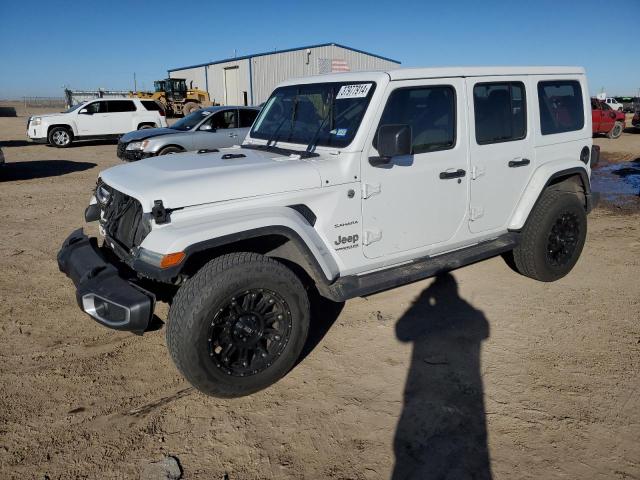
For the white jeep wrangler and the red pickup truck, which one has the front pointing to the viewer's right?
the red pickup truck

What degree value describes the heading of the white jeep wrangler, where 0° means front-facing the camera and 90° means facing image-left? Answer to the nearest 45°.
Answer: approximately 45°

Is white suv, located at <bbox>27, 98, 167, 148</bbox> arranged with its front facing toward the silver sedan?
no

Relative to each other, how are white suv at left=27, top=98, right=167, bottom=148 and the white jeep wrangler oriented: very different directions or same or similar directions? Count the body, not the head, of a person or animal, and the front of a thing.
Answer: same or similar directions

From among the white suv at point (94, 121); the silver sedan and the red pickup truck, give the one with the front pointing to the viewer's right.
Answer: the red pickup truck

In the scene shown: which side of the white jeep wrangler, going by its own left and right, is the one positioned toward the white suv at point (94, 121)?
right

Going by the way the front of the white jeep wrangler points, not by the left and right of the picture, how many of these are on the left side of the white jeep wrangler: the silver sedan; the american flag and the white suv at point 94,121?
0

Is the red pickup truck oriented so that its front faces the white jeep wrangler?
no

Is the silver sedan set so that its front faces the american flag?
no

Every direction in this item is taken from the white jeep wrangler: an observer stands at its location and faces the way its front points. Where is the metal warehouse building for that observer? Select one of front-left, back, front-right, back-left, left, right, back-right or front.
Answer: back-right

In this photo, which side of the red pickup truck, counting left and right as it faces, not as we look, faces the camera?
right

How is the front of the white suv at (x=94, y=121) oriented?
to the viewer's left

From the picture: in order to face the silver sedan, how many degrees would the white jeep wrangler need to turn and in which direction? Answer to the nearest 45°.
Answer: approximately 135° to its right

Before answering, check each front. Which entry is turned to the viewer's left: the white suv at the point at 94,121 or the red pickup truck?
the white suv

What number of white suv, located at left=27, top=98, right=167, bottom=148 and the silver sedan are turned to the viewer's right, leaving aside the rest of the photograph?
0

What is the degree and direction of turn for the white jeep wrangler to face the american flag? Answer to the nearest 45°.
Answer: approximately 135° to its right

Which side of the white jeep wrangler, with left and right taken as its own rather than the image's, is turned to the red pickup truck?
back

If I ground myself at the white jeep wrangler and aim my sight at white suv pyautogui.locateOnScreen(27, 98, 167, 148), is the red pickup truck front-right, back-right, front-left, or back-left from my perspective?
front-right

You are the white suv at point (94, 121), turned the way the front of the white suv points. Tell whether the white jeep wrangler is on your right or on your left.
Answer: on your left

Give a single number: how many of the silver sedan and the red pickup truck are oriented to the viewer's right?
1
